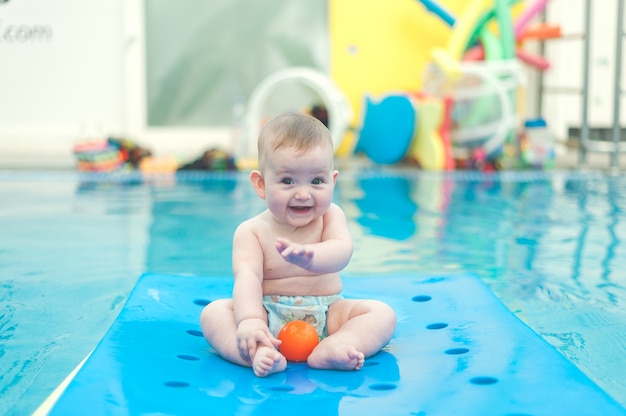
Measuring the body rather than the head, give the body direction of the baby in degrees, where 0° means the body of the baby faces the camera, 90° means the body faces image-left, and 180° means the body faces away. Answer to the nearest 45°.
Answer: approximately 0°

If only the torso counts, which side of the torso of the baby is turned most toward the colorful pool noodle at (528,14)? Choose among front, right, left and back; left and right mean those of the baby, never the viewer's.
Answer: back

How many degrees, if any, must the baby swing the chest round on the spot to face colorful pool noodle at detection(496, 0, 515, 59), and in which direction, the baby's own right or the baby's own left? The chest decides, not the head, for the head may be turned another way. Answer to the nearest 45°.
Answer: approximately 180°

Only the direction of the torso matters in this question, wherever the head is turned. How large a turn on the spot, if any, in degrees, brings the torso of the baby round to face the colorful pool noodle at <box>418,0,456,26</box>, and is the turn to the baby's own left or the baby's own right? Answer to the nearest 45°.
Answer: approximately 180°

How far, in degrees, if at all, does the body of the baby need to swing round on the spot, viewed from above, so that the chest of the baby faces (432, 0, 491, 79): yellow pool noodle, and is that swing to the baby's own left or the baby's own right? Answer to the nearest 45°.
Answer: approximately 180°

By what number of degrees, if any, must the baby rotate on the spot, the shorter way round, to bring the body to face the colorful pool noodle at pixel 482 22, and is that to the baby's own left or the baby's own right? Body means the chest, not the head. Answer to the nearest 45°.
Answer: approximately 180°
